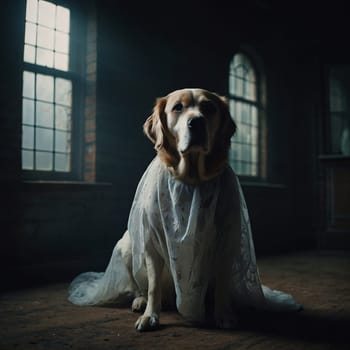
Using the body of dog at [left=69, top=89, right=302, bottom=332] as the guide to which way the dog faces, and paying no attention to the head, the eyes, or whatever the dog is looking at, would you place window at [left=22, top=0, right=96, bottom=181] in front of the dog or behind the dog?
behind

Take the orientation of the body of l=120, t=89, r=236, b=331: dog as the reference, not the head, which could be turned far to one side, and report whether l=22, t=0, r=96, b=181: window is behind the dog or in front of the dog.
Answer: behind

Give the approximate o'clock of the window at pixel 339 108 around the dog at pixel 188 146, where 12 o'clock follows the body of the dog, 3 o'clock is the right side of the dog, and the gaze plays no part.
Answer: The window is roughly at 7 o'clock from the dog.

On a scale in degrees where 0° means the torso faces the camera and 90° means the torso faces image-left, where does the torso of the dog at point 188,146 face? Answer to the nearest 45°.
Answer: approximately 0°

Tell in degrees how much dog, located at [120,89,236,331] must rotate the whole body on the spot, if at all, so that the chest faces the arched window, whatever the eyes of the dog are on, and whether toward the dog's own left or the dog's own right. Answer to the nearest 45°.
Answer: approximately 180°

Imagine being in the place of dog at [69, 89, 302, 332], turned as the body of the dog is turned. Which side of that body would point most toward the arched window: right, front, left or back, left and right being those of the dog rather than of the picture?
back
